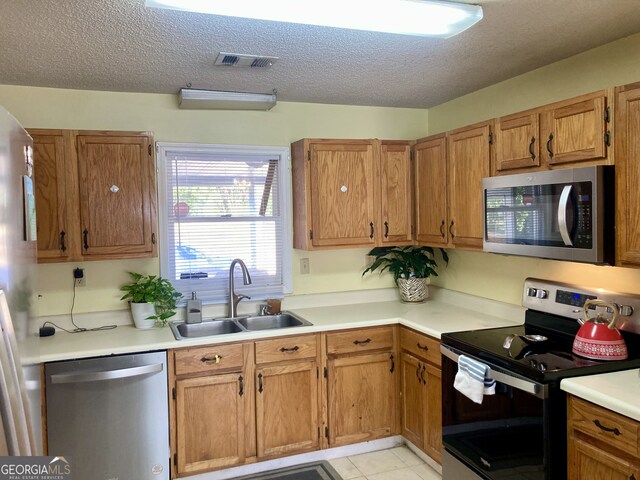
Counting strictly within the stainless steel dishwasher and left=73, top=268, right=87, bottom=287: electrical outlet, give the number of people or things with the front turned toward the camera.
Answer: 2

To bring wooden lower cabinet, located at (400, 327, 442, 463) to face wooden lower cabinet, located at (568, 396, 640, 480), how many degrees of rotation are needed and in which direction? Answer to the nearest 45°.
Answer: approximately 90° to its left

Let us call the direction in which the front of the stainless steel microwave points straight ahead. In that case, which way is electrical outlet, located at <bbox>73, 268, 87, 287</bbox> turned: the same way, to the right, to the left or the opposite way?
to the left

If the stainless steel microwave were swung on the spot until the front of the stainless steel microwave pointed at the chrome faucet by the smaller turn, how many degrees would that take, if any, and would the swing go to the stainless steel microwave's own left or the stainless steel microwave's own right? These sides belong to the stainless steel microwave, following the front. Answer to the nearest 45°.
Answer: approximately 45° to the stainless steel microwave's own right

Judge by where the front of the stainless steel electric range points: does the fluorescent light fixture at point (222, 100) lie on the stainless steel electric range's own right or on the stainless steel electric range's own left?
on the stainless steel electric range's own right

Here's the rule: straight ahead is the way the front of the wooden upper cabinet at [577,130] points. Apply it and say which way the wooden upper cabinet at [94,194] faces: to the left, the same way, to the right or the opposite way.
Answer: to the left

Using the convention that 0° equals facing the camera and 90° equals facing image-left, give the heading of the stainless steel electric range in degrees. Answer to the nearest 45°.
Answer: approximately 45°

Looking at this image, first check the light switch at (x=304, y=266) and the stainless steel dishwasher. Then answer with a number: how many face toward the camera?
2
